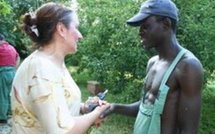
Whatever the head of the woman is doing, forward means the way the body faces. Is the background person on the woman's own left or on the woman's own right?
on the woman's own left

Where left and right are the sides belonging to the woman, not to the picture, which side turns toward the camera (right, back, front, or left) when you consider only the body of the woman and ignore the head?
right

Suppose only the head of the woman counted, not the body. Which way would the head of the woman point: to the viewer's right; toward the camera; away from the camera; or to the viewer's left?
to the viewer's right

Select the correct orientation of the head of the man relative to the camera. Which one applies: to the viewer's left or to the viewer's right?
to the viewer's left
